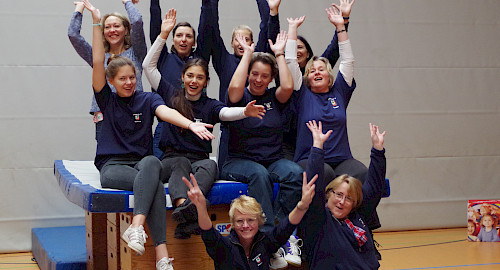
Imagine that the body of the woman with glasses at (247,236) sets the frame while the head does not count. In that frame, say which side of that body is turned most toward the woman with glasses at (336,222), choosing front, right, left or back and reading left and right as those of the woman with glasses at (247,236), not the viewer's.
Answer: left

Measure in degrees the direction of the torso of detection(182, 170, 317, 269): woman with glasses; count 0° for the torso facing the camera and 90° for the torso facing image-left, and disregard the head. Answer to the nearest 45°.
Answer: approximately 0°

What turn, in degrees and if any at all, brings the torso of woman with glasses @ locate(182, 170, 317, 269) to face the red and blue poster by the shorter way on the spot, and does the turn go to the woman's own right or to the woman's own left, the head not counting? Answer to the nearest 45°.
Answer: approximately 135° to the woman's own left

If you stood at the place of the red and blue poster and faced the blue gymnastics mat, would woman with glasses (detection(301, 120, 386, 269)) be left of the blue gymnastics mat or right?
left
